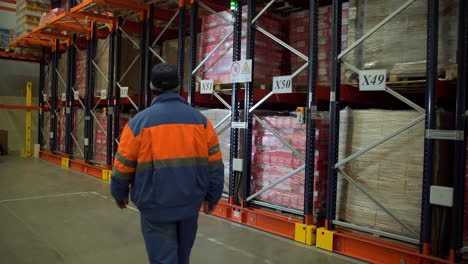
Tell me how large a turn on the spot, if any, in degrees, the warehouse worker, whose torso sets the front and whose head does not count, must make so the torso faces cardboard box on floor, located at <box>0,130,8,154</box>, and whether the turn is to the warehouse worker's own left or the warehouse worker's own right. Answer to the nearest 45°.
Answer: approximately 45° to the warehouse worker's own left

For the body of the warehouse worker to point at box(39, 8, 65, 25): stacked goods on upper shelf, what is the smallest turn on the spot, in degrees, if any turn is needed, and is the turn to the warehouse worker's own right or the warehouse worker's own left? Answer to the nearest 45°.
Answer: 0° — they already face it

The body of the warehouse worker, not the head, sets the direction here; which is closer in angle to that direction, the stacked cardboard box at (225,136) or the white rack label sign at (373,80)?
the stacked cardboard box

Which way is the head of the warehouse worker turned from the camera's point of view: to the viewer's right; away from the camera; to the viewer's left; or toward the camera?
away from the camera

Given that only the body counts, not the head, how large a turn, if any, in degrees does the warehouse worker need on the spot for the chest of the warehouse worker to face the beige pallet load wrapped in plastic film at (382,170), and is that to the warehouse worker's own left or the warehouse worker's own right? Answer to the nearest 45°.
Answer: approximately 45° to the warehouse worker's own right

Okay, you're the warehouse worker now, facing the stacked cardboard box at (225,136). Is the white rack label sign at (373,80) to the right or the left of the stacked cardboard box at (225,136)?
right

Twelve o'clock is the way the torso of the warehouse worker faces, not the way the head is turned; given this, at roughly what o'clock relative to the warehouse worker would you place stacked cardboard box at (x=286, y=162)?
The stacked cardboard box is roughly at 1 o'clock from the warehouse worker.

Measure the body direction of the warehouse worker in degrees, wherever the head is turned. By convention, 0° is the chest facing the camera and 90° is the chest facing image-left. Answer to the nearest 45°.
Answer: approximately 180°

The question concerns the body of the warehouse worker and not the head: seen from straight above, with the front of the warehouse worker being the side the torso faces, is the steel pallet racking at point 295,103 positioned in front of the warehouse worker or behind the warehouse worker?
in front
